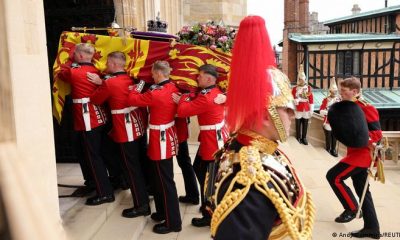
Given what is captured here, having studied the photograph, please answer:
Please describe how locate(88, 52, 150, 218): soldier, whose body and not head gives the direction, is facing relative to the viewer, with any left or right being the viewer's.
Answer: facing away from the viewer and to the left of the viewer

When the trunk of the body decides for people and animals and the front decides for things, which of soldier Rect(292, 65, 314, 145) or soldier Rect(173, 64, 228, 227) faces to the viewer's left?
soldier Rect(173, 64, 228, 227)

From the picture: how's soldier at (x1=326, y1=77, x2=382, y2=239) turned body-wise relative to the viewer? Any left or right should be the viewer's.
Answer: facing to the left of the viewer

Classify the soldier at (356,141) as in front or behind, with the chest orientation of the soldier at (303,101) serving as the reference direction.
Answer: in front

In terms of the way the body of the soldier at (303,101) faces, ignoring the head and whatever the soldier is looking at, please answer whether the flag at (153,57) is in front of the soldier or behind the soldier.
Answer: in front

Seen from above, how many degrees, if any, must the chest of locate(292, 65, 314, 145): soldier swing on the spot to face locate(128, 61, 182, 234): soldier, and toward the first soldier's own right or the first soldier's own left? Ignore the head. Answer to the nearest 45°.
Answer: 0° — they already face them

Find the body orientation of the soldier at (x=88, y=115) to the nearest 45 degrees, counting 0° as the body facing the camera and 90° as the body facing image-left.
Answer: approximately 135°

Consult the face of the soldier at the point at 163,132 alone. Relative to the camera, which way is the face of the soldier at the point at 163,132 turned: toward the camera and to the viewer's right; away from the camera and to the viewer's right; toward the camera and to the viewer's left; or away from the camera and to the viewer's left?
away from the camera and to the viewer's left

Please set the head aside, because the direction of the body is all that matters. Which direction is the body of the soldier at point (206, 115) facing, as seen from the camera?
to the viewer's left

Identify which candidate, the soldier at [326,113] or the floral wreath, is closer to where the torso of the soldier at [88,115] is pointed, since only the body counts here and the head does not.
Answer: the soldier
